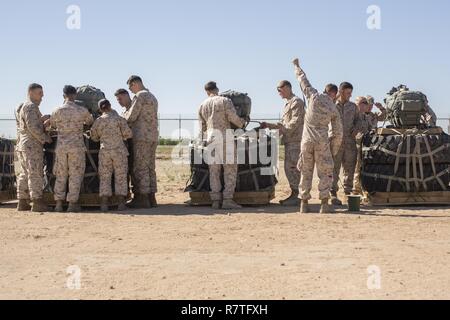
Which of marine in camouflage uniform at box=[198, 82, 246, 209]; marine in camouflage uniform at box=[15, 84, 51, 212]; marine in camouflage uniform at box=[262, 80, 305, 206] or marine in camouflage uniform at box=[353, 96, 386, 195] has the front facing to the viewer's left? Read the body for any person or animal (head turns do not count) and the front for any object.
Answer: marine in camouflage uniform at box=[262, 80, 305, 206]

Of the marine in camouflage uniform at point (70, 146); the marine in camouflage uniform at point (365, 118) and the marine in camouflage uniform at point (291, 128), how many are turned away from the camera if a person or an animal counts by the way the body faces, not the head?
1

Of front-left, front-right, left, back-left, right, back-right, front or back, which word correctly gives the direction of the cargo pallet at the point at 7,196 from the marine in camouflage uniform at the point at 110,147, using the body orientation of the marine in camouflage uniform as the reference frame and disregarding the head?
front-left

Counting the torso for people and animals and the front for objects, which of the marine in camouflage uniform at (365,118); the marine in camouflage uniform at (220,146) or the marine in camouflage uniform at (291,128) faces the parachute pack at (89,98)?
the marine in camouflage uniform at (291,128)

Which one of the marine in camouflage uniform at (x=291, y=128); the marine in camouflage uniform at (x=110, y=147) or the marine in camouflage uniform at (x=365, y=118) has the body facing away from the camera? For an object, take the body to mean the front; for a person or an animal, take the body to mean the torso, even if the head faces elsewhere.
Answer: the marine in camouflage uniform at (x=110, y=147)

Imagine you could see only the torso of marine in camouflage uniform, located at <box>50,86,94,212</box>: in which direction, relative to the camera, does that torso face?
away from the camera

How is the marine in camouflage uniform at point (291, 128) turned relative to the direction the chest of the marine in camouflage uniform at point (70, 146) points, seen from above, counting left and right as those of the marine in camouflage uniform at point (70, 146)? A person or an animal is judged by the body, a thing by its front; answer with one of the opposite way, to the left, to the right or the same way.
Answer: to the left

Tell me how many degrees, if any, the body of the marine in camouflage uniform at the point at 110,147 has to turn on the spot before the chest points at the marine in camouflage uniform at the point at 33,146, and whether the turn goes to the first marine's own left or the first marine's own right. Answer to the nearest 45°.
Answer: approximately 90° to the first marine's own left

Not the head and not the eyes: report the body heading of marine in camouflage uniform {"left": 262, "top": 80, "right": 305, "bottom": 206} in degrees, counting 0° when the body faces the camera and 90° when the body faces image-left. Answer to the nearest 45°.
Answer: approximately 90°

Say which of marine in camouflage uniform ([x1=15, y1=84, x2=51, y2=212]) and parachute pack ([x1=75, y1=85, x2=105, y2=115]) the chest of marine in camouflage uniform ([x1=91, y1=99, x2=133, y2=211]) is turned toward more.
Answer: the parachute pack

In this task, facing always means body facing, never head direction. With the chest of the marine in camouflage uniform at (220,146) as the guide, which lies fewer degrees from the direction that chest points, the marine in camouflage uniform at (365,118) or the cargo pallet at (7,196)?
the marine in camouflage uniform

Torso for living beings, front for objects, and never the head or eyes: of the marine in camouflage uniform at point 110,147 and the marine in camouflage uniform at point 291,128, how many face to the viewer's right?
0

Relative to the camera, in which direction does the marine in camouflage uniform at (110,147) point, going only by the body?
away from the camera

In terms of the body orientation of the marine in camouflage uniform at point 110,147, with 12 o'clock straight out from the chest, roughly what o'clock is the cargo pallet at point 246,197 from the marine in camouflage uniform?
The cargo pallet is roughly at 3 o'clock from the marine in camouflage uniform.

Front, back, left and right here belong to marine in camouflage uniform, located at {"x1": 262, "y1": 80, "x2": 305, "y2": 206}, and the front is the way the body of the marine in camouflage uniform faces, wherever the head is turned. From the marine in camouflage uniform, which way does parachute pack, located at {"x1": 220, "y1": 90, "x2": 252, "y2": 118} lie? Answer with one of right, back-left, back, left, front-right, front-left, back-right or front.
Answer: front
